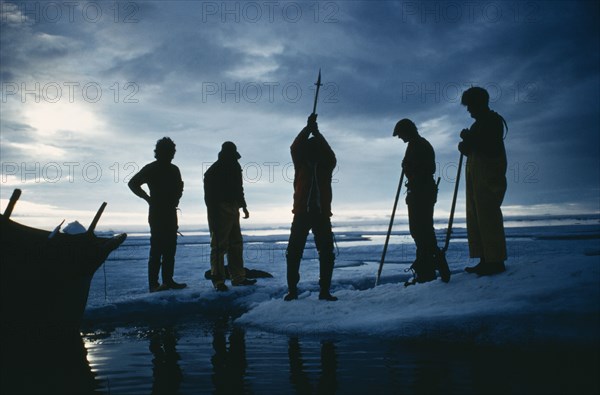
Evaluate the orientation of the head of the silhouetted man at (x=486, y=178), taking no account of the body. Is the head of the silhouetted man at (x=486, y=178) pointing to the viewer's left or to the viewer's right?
to the viewer's left

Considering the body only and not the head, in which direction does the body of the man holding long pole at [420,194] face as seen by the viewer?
to the viewer's left

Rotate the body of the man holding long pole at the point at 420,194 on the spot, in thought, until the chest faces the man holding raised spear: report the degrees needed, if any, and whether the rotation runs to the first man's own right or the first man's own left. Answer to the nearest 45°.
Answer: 0° — they already face them

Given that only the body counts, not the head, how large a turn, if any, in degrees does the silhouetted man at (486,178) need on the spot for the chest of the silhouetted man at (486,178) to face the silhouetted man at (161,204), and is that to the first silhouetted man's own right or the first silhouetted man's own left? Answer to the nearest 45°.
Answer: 0° — they already face them

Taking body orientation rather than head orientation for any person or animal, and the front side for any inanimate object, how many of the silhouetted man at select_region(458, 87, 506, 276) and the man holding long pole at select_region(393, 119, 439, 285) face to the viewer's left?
2

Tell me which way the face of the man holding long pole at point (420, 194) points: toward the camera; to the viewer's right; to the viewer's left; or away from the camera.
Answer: to the viewer's left

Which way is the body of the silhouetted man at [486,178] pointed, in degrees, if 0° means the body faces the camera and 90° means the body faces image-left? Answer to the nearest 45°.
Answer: approximately 90°
